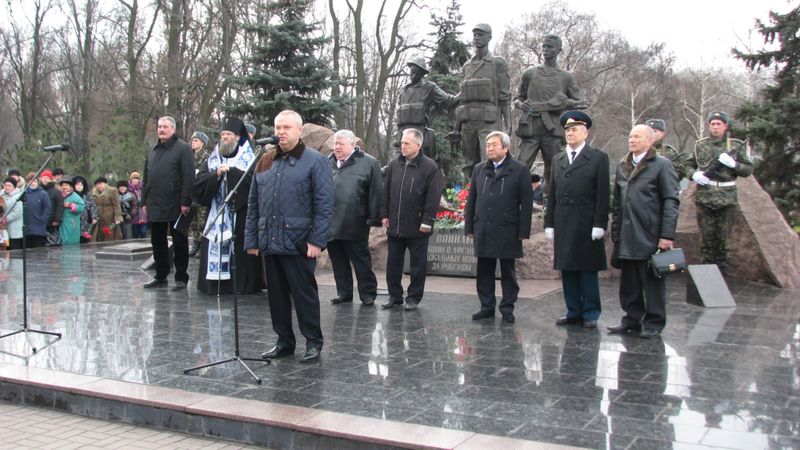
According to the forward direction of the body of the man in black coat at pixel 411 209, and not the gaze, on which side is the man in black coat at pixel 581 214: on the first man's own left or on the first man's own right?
on the first man's own left

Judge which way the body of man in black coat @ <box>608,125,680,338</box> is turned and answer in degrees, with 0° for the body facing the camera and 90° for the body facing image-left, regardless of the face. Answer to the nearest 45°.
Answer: approximately 45°

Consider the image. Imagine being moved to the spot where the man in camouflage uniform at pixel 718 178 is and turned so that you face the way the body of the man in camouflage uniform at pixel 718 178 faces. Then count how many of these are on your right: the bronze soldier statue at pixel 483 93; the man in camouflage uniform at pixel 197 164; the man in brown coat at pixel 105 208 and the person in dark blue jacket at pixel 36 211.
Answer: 4

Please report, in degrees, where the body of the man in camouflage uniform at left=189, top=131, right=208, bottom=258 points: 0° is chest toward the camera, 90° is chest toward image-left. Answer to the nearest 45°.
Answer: approximately 45°

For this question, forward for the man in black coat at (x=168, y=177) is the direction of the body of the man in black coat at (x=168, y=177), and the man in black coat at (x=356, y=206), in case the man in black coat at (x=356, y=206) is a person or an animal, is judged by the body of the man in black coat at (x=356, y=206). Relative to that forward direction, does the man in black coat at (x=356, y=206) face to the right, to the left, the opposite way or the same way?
the same way

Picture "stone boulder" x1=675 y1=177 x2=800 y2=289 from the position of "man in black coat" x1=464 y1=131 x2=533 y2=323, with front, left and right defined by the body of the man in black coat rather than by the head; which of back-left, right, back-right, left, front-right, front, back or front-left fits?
back

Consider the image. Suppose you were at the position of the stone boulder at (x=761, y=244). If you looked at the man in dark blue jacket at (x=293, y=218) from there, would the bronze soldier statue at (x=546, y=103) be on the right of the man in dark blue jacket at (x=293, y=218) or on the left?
right

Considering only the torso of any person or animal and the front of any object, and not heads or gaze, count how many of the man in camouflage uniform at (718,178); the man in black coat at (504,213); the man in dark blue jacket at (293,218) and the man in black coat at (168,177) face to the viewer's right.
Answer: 0

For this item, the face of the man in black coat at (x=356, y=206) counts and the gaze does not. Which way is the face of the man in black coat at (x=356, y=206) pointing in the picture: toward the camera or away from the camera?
toward the camera

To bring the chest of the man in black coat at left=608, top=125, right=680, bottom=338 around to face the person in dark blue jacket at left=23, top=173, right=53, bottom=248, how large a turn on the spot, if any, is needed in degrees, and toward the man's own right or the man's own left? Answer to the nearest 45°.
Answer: approximately 90° to the man's own right

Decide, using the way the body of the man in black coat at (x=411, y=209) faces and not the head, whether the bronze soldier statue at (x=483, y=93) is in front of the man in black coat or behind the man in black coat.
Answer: behind

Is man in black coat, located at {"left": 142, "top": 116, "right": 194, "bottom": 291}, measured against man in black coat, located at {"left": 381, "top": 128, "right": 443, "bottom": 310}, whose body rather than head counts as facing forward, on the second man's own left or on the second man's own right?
on the second man's own right

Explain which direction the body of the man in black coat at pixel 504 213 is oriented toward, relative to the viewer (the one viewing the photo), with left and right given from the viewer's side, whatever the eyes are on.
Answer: facing the viewer and to the left of the viewer

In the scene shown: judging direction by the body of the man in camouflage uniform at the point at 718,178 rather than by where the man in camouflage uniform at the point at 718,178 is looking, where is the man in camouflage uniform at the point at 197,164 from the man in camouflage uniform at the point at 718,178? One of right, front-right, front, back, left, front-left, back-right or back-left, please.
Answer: right

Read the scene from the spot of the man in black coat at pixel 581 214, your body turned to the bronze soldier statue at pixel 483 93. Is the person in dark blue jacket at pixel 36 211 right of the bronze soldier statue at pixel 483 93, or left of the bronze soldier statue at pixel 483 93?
left
